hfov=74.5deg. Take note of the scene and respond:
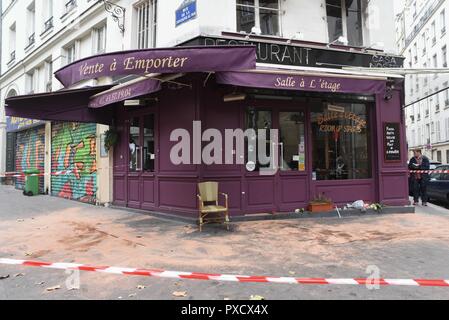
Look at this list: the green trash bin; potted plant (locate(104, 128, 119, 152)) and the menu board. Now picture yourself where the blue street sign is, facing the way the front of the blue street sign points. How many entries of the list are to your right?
2

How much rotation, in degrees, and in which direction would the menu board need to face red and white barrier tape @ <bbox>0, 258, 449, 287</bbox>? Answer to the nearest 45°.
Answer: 0° — it already faces it

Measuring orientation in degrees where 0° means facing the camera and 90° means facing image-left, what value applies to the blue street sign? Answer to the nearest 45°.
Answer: approximately 45°

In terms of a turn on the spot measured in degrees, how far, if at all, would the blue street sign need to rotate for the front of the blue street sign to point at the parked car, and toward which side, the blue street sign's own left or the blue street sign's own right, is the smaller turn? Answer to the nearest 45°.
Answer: approximately 135° to the blue street sign's own left
